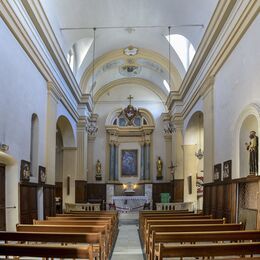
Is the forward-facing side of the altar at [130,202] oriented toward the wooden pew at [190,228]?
yes

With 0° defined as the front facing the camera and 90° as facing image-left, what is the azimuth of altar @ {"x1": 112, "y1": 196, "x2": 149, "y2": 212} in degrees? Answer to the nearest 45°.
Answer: approximately 0°

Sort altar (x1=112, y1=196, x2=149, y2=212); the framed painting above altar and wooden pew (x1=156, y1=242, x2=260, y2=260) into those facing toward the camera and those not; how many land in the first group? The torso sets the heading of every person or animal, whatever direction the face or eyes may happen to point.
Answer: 2

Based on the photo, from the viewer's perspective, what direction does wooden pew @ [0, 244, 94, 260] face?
away from the camera

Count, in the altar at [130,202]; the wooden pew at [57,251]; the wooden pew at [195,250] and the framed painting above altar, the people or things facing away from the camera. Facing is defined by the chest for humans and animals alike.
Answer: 2

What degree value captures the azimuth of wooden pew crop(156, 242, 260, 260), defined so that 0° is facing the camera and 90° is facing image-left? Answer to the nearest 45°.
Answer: approximately 180°

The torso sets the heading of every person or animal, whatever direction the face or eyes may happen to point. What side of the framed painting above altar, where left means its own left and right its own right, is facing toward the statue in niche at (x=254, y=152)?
front

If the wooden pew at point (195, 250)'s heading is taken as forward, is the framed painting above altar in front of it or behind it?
in front

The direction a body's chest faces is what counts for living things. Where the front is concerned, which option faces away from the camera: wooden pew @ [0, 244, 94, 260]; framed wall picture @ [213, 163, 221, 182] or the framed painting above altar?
the wooden pew
